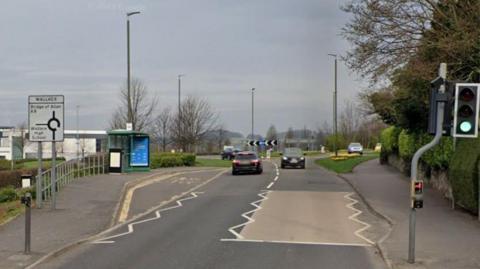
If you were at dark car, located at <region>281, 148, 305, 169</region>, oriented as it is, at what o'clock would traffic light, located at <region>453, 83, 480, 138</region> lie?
The traffic light is roughly at 12 o'clock from the dark car.

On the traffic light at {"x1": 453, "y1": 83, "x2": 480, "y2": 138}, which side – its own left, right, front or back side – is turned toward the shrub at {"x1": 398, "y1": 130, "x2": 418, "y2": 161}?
back

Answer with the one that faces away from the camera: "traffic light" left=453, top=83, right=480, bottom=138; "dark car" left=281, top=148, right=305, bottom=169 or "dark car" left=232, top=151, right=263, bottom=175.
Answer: "dark car" left=232, top=151, right=263, bottom=175

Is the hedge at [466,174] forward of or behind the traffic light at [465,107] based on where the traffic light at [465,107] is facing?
behind

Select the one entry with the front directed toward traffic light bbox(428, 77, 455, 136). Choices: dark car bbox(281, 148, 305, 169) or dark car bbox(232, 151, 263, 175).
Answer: dark car bbox(281, 148, 305, 169)

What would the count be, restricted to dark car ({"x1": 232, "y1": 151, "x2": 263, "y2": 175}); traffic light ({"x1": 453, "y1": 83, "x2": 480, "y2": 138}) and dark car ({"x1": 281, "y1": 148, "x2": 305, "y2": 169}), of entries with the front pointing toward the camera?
2

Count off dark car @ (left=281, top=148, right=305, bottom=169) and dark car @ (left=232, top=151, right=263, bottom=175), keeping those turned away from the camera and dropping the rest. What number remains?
1

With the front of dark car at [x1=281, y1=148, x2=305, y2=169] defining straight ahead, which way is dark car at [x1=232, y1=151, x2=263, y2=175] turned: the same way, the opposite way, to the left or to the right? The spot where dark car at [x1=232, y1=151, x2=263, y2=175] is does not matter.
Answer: the opposite way

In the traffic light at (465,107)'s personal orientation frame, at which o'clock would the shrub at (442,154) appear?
The shrub is roughly at 6 o'clock from the traffic light.

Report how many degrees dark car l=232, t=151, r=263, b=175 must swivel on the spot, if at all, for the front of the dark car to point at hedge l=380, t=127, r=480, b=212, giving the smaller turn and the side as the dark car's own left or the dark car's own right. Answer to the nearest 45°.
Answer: approximately 180°

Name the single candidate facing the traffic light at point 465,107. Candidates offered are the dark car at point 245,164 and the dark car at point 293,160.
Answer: the dark car at point 293,160

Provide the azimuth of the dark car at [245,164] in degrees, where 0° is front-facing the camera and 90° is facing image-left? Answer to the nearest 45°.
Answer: approximately 180°
